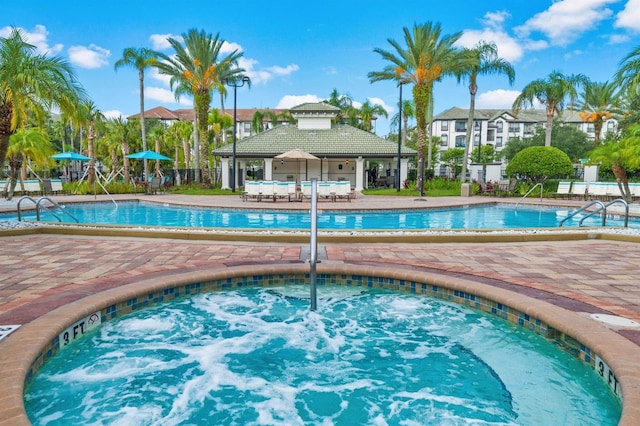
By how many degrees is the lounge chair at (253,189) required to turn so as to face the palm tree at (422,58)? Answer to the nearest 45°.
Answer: approximately 135° to its left

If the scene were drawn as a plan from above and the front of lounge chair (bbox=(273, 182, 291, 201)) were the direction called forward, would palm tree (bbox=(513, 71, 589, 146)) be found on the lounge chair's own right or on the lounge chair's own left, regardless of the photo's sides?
on the lounge chair's own left

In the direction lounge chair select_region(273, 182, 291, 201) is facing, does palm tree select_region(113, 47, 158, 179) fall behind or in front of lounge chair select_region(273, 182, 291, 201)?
behind

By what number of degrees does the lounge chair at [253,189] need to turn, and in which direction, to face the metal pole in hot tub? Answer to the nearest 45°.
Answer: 0° — it already faces it

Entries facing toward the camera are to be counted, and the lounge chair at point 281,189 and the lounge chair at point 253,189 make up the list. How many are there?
2

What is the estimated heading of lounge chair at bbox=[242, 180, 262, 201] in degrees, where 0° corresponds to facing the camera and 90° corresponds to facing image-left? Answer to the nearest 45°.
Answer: approximately 0°

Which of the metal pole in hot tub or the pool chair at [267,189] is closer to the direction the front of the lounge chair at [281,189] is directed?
the metal pole in hot tub

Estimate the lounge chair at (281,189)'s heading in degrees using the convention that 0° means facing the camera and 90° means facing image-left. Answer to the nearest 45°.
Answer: approximately 0°

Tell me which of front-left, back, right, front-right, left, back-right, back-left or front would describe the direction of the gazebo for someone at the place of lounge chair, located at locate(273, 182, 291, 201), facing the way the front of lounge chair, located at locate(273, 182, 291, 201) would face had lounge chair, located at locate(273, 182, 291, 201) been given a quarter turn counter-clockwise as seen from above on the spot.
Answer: left
